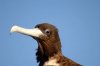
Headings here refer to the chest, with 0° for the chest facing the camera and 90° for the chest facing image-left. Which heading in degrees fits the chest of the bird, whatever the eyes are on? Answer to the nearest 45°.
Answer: approximately 90°
